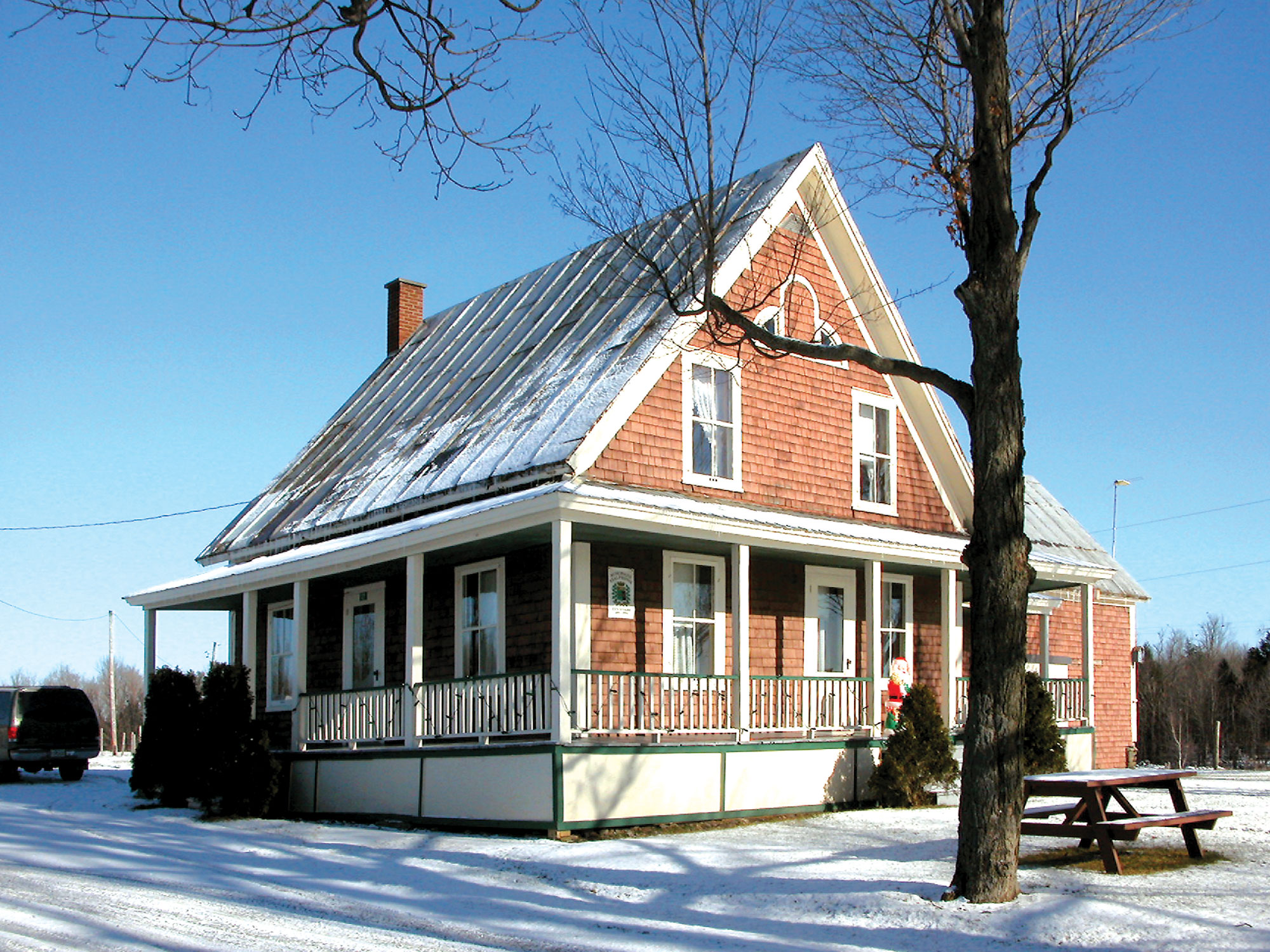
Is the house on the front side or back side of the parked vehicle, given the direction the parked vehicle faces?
on the back side

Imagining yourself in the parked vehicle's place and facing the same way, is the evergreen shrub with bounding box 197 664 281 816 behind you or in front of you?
behind

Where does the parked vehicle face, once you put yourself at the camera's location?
facing away from the viewer and to the left of the viewer

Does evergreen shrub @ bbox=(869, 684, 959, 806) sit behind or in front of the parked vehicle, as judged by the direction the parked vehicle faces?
behind

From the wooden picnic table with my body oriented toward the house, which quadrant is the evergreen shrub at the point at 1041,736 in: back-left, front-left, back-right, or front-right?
front-right

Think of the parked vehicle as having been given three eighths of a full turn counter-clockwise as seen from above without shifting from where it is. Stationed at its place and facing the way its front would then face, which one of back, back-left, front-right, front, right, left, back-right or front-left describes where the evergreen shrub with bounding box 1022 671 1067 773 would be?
front-left
